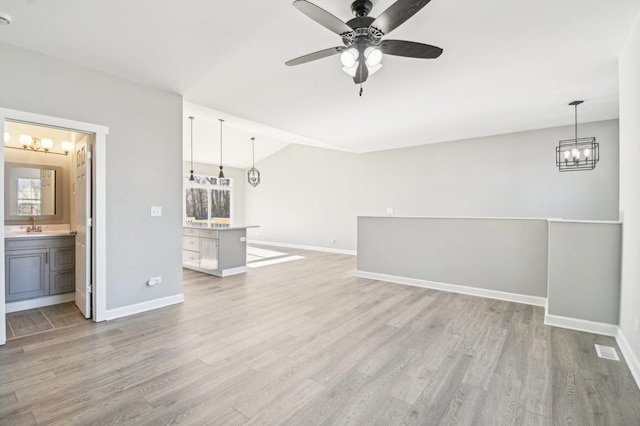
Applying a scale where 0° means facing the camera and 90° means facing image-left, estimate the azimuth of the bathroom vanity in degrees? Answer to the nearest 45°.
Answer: approximately 0°

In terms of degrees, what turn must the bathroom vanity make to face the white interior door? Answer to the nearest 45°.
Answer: approximately 45° to its left

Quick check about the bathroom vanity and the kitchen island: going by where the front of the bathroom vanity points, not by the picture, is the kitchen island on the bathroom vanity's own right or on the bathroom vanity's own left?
on the bathroom vanity's own left

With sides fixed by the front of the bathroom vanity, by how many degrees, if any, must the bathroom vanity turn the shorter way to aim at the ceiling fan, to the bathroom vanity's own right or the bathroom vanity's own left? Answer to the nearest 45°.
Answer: approximately 45° to the bathroom vanity's own left
